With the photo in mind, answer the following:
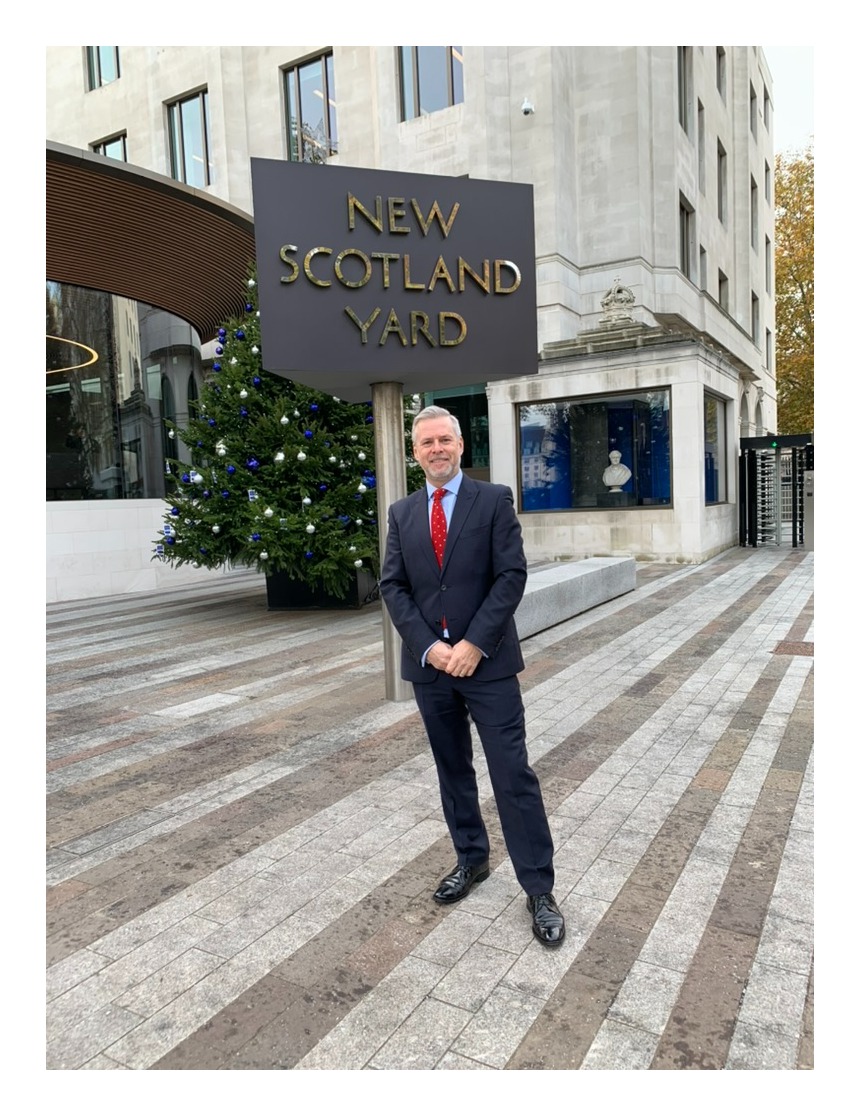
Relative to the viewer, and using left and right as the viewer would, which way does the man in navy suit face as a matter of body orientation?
facing the viewer

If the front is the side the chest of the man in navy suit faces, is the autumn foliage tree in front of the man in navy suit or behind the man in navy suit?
behind

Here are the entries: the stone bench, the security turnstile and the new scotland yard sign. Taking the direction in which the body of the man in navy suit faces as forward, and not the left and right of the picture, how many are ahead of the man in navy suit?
0

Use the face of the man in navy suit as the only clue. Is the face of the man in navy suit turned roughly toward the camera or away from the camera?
toward the camera

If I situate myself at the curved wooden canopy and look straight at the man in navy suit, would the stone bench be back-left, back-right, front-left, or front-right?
front-left

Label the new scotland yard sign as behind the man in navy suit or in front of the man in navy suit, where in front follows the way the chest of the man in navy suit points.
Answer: behind

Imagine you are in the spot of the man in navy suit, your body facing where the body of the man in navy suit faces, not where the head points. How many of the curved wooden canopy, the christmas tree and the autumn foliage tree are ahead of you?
0

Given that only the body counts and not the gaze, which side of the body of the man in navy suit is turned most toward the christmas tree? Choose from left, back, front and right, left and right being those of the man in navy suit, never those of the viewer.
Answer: back

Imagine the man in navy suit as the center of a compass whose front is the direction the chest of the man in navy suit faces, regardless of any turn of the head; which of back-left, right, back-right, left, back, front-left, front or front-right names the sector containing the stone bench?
back

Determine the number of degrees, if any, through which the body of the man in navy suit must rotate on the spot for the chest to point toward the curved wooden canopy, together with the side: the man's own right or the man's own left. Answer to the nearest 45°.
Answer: approximately 135° to the man's own right

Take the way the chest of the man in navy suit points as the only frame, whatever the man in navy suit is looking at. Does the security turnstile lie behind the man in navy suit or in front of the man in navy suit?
behind

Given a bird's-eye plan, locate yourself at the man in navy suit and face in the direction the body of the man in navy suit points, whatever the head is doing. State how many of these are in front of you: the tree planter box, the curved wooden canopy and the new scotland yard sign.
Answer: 0

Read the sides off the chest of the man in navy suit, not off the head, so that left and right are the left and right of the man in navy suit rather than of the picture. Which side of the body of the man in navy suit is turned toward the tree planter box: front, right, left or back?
back
